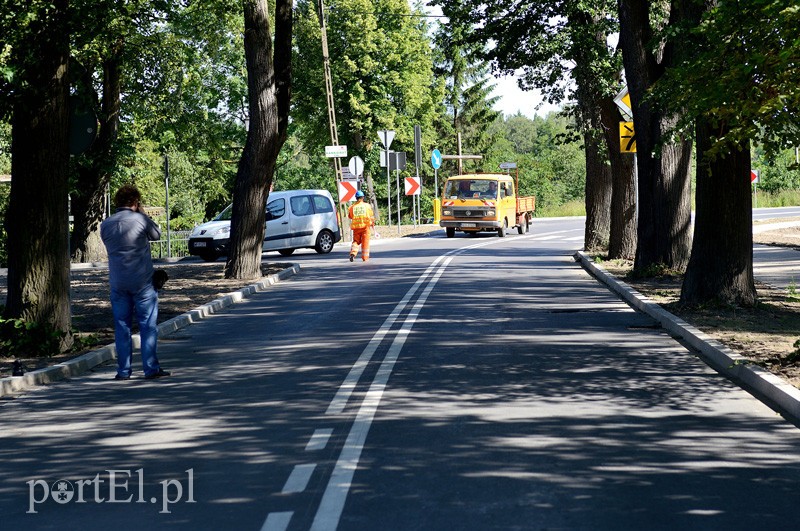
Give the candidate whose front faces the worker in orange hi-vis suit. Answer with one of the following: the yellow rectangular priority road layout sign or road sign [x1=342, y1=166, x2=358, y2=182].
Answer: the road sign

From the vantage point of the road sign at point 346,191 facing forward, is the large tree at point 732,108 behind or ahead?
ahead

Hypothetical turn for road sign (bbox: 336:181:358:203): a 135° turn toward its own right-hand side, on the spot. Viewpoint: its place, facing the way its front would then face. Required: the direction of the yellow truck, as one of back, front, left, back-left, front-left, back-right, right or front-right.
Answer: right

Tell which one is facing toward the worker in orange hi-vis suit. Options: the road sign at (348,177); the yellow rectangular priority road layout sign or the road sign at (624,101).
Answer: the road sign at (348,177)

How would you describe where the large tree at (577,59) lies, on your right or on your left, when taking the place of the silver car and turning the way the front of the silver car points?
on your left

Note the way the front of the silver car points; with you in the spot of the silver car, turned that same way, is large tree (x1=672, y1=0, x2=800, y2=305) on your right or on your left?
on your left

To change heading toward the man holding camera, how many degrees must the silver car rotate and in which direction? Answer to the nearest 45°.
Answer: approximately 45° to its left

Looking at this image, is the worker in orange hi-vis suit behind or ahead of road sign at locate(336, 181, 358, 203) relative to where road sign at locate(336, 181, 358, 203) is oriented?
ahead

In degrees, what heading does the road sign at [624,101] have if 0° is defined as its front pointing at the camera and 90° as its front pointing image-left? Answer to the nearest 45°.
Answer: approximately 0°

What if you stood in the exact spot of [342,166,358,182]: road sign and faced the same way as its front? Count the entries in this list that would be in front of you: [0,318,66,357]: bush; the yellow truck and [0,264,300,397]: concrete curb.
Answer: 2

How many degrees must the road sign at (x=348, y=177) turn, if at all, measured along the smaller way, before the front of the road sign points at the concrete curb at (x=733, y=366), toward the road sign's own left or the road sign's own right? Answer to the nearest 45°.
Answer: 0° — it already faces it
